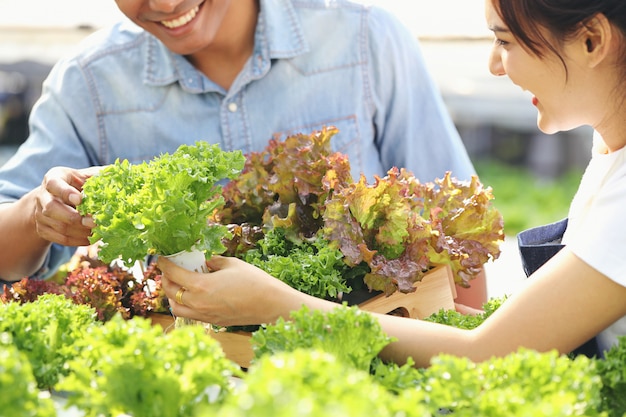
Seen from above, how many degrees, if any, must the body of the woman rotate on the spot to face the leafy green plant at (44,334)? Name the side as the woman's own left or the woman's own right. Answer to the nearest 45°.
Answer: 0° — they already face it

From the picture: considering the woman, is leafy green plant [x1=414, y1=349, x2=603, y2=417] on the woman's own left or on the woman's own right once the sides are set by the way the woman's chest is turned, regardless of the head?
on the woman's own left

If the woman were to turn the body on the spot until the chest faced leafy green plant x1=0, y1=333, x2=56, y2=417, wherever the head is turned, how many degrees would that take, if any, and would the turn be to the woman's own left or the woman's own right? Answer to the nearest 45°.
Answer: approximately 45° to the woman's own left

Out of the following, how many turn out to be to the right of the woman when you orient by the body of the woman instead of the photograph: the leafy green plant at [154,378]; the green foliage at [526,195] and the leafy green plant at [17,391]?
1

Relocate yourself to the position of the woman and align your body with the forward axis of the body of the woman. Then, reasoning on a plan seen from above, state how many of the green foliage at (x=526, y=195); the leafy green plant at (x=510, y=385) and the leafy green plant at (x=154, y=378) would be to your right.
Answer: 1

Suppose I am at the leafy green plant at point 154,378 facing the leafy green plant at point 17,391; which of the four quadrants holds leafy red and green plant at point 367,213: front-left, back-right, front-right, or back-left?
back-right

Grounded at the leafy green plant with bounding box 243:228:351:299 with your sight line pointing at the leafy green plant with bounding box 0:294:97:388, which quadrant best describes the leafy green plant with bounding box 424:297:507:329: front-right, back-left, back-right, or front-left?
back-left

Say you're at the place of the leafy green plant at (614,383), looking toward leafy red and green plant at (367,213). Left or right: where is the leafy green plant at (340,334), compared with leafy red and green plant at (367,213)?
left

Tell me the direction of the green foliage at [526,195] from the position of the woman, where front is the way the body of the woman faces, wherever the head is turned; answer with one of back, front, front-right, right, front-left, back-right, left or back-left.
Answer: right

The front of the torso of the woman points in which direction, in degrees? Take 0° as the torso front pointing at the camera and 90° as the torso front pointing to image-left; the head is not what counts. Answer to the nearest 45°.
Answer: approximately 90°

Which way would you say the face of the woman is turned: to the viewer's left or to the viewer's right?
to the viewer's left
